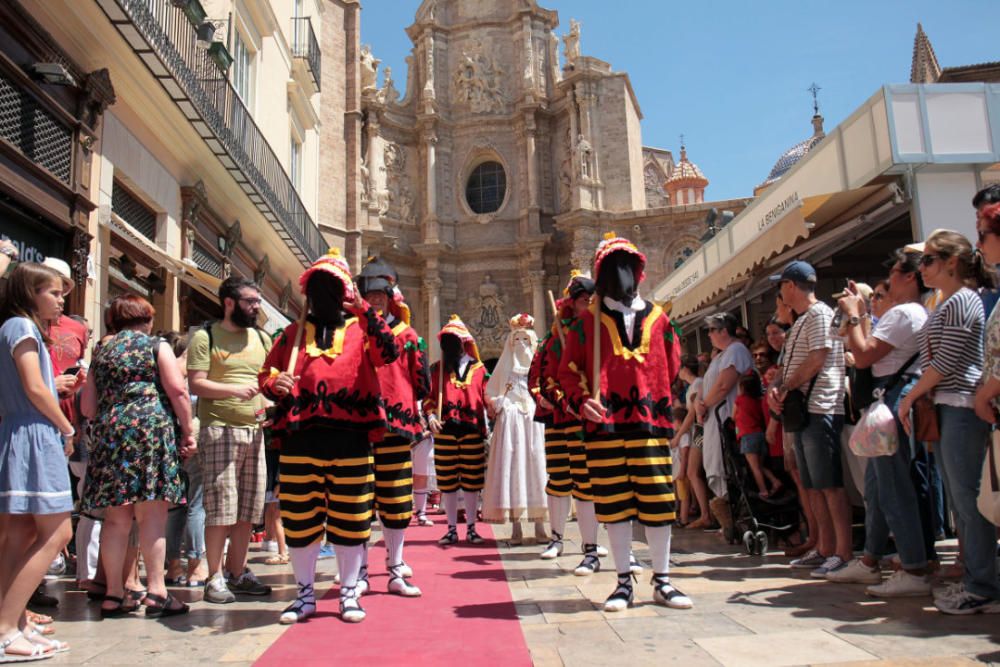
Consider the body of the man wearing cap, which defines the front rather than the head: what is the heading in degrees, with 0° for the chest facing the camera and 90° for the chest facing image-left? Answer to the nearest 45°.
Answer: approximately 90°

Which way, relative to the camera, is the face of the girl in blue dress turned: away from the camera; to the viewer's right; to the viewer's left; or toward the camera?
to the viewer's right

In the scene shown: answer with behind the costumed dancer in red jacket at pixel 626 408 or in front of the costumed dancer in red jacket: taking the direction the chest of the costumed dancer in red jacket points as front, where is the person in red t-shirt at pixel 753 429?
behind

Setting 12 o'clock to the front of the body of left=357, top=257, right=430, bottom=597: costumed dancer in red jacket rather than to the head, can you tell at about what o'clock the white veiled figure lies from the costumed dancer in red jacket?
The white veiled figure is roughly at 7 o'clock from the costumed dancer in red jacket.

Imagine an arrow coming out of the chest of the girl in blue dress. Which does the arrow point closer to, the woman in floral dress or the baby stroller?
the baby stroller

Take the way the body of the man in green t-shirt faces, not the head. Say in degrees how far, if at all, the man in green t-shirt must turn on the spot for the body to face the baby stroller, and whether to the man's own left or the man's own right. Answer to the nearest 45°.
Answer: approximately 45° to the man's own left

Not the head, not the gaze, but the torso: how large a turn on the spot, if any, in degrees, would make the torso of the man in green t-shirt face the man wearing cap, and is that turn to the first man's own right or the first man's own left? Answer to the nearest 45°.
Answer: approximately 45° to the first man's own left
